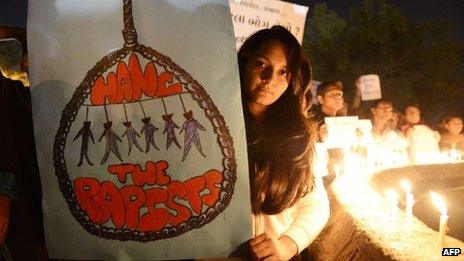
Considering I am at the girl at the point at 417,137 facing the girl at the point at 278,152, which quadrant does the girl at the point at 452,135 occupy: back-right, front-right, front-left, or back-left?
back-left

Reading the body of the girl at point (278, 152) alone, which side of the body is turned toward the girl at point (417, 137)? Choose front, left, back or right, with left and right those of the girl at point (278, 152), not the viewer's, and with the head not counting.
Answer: back

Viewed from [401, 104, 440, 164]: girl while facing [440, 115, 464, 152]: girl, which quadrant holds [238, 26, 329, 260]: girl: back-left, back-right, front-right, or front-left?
back-right

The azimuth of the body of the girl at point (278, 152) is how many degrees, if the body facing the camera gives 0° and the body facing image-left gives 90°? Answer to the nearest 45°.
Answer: approximately 45°

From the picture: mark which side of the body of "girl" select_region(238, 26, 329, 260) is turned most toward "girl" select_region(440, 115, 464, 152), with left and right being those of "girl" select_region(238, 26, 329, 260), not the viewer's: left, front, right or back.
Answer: back
